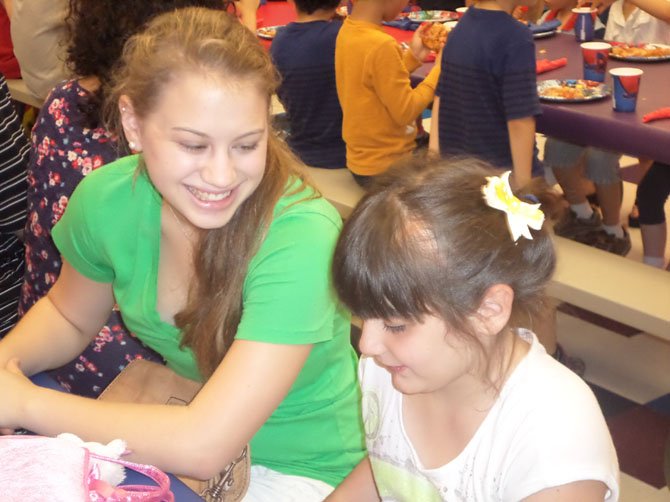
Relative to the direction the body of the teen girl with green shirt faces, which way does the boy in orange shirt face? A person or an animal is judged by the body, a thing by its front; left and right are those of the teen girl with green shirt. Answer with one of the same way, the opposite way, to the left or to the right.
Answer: the opposite way

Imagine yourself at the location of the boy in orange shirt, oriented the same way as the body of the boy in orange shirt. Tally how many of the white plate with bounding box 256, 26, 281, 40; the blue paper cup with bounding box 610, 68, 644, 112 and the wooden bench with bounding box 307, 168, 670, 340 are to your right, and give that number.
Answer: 2

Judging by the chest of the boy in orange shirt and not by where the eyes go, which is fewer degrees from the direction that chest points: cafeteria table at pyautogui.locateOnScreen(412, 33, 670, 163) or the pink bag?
the cafeteria table

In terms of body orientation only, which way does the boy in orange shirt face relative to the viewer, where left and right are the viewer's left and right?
facing away from the viewer and to the right of the viewer

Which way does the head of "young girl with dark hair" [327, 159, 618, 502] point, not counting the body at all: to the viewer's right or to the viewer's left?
to the viewer's left

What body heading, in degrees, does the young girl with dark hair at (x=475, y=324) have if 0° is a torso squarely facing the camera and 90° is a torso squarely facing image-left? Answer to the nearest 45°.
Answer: approximately 45°

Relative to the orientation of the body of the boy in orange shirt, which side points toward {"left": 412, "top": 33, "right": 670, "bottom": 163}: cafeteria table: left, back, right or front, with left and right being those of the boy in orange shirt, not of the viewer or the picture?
front
